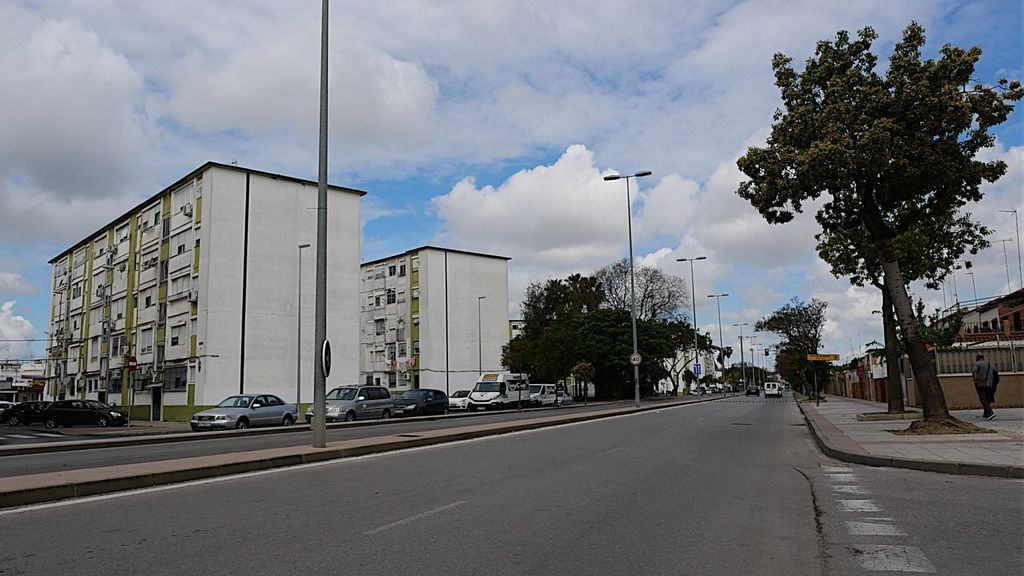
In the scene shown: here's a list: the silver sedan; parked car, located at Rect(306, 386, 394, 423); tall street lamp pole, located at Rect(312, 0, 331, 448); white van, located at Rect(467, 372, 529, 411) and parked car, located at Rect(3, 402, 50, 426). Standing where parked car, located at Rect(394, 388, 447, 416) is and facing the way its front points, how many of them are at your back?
1

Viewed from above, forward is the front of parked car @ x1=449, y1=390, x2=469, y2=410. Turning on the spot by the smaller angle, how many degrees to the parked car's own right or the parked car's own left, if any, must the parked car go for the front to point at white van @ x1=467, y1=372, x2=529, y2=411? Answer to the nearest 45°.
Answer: approximately 135° to the parked car's own left

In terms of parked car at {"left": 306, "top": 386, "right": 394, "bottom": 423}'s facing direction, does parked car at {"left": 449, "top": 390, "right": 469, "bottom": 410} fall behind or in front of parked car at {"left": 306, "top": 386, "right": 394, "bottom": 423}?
behind

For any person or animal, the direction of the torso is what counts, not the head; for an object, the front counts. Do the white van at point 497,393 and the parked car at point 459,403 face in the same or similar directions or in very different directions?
same or similar directions

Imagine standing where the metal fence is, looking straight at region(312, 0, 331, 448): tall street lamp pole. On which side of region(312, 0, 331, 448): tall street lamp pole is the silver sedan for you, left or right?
right

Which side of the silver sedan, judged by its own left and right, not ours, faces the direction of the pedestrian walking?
left

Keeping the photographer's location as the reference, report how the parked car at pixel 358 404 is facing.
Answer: facing the viewer and to the left of the viewer

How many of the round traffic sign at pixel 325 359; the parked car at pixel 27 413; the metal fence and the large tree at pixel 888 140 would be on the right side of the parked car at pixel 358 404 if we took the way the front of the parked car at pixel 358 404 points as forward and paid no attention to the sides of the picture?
1

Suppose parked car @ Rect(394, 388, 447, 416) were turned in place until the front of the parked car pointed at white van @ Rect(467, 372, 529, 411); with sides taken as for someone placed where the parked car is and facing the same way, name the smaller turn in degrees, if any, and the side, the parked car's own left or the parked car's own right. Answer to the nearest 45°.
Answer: approximately 180°

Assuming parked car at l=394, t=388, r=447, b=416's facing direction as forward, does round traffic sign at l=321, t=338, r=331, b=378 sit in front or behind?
in front

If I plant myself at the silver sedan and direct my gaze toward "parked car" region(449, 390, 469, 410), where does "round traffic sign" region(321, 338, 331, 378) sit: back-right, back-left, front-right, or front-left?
back-right

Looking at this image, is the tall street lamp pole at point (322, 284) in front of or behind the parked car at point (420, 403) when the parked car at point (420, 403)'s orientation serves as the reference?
in front

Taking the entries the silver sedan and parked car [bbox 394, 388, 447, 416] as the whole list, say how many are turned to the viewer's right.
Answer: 0

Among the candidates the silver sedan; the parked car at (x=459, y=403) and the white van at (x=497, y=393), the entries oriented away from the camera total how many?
0

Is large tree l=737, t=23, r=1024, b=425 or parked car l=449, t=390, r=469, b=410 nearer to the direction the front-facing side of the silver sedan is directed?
the large tree
